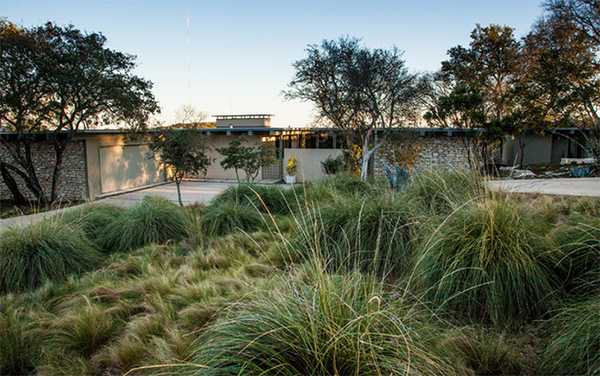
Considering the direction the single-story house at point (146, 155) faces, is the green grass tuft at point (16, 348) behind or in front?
in front

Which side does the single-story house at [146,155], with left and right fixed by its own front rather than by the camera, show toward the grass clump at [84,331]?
front

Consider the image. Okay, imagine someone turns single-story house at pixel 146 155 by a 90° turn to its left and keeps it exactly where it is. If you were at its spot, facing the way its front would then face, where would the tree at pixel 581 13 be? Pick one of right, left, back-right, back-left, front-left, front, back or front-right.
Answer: front

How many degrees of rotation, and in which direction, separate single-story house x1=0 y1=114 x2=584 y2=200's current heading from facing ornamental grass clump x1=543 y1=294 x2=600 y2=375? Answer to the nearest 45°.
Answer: approximately 45° to its left

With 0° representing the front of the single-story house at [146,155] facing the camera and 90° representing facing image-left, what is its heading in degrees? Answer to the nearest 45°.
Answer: approximately 0°

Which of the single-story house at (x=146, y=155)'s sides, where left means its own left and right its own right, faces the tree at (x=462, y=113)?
left

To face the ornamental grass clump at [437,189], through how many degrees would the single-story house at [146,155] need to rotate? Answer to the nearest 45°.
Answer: approximately 45° to its left

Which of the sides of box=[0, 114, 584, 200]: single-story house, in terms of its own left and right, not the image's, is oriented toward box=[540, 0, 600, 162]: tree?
left

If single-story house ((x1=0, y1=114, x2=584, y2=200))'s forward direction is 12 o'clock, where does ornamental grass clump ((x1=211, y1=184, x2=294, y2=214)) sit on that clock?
The ornamental grass clump is roughly at 11 o'clock from the single-story house.

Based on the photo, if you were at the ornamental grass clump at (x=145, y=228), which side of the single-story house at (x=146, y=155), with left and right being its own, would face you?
front
